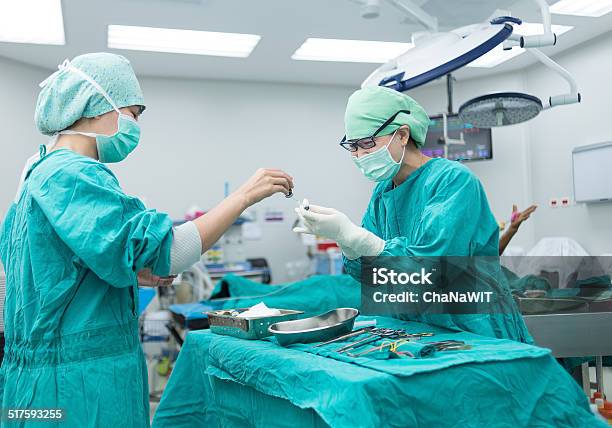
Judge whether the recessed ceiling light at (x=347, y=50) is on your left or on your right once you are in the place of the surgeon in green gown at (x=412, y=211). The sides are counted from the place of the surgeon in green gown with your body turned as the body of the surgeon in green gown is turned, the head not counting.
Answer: on your right

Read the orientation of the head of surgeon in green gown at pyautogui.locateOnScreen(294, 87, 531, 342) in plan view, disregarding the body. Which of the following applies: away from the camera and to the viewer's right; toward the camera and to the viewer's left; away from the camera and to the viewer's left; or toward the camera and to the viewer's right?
toward the camera and to the viewer's left

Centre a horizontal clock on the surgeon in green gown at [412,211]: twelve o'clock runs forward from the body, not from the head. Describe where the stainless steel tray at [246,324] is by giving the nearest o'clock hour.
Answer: The stainless steel tray is roughly at 1 o'clock from the surgeon in green gown.

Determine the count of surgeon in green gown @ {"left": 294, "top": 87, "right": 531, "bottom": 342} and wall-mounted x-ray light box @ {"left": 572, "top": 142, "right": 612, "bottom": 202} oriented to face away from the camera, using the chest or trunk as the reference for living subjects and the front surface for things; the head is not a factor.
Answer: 0

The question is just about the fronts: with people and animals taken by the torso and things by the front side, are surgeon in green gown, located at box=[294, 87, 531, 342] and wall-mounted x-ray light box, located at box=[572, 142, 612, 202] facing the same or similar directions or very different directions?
same or similar directions

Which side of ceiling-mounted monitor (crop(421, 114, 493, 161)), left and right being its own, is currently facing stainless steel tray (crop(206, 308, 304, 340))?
front

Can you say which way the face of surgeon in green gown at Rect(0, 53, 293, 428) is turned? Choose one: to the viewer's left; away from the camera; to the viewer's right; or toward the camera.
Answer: to the viewer's right

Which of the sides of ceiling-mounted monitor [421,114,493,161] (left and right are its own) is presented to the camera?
front

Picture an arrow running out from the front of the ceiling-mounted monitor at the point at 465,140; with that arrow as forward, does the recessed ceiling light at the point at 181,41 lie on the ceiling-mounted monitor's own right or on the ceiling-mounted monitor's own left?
on the ceiling-mounted monitor's own right

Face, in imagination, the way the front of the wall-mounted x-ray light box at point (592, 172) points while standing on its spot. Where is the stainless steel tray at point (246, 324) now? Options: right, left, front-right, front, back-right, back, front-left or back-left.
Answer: front-left

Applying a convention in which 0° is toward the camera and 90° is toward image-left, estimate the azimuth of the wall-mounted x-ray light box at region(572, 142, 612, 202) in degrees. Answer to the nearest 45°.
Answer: approximately 45°

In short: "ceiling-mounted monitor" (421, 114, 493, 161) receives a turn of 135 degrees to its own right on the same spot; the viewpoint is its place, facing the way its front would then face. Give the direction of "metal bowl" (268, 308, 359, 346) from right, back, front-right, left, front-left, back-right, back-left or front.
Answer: back-left

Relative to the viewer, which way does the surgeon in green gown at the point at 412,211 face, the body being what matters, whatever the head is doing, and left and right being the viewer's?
facing the viewer and to the left of the viewer

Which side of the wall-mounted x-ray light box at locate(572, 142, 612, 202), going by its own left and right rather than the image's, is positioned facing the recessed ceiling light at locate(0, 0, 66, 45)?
front
